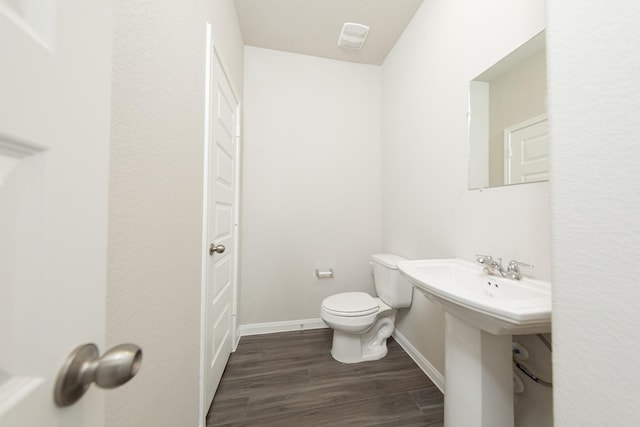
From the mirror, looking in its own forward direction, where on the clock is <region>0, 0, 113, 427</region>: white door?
The white door is roughly at 11 o'clock from the mirror.

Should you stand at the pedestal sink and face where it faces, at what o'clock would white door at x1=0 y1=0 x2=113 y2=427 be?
The white door is roughly at 11 o'clock from the pedestal sink.

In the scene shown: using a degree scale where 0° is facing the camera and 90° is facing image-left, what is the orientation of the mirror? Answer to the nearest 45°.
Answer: approximately 45°

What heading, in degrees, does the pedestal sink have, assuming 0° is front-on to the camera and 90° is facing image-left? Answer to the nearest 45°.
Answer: approximately 45°
